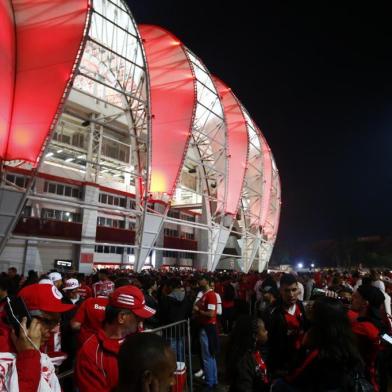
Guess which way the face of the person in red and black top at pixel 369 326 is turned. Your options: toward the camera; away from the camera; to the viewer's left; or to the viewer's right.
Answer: to the viewer's left

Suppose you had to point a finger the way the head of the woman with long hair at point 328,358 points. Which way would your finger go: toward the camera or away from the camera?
away from the camera

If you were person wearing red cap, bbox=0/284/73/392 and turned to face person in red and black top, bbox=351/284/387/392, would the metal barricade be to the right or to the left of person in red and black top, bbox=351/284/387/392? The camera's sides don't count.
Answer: left

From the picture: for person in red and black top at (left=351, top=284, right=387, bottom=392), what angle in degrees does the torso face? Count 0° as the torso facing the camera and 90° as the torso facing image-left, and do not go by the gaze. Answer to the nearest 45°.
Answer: approximately 90°

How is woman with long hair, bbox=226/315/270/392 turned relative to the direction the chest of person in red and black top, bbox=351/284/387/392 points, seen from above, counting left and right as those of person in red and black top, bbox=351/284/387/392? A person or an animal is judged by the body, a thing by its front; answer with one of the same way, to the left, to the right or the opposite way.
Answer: the opposite way

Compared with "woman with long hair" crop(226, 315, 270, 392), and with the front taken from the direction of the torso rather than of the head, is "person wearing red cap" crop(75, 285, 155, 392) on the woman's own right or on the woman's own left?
on the woman's own right
